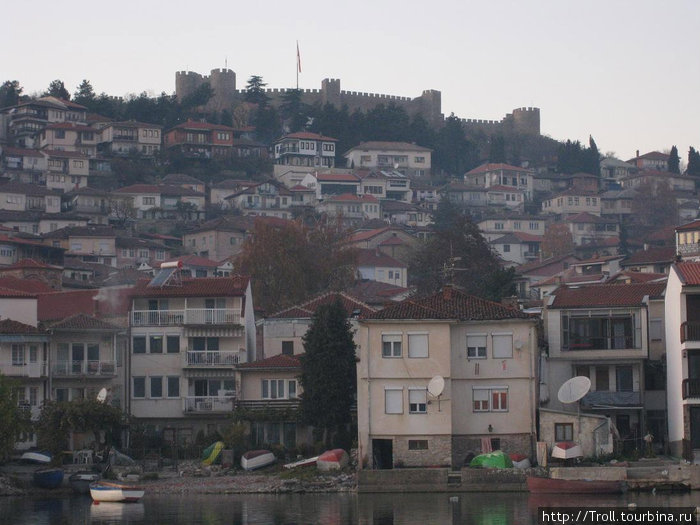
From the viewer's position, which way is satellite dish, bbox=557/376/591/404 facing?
facing the viewer and to the left of the viewer

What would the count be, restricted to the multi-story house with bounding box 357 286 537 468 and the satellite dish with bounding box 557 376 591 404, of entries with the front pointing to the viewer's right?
0

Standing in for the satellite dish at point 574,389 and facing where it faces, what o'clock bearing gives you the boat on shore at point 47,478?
The boat on shore is roughly at 1 o'clock from the satellite dish.

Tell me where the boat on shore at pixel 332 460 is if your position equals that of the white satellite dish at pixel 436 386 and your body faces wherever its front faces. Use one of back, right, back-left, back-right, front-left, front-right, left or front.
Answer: front-right

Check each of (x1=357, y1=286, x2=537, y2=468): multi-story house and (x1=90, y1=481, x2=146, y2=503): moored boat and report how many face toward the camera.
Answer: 1

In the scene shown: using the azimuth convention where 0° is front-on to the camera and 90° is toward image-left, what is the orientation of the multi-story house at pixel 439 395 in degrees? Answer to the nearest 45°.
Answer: approximately 0°

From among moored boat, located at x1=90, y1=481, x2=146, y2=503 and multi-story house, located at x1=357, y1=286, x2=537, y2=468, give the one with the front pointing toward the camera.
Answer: the multi-story house

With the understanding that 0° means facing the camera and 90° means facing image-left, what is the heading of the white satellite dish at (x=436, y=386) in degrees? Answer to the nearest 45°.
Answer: approximately 45°

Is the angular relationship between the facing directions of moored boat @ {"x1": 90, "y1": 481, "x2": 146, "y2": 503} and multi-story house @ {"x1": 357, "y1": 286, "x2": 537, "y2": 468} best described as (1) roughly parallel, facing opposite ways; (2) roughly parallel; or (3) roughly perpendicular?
roughly perpendicular

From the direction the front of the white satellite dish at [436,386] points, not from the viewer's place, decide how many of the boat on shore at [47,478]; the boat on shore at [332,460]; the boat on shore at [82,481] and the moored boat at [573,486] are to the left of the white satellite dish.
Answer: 1

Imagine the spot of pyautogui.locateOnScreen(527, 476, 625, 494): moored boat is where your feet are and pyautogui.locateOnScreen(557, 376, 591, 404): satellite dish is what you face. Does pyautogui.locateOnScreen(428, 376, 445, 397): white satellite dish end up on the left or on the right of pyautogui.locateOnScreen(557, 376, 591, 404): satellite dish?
left

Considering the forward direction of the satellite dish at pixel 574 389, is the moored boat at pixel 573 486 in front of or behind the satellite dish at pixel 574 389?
in front

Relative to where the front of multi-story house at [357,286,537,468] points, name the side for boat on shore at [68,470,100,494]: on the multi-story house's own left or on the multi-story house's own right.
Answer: on the multi-story house's own right

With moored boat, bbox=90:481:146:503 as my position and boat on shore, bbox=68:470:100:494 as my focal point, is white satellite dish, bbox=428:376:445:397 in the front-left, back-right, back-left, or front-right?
back-right
